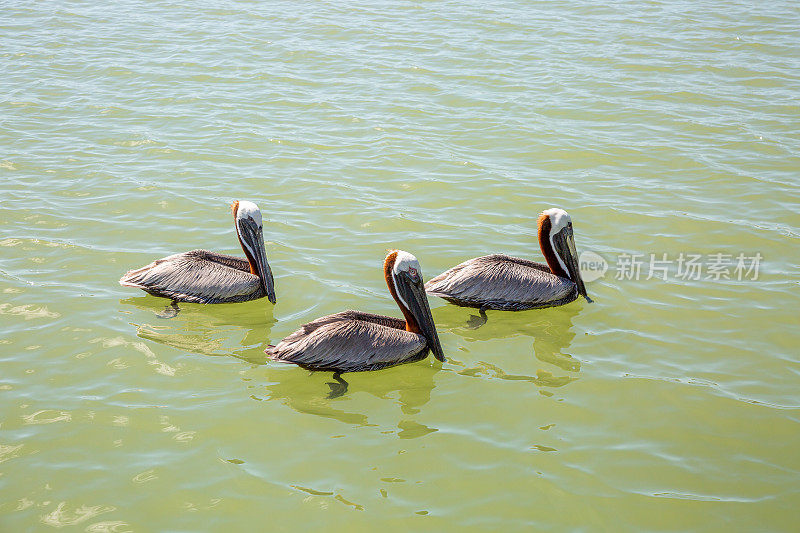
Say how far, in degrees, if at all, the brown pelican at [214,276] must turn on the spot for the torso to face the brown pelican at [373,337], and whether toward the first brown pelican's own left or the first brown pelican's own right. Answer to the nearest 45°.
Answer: approximately 45° to the first brown pelican's own right

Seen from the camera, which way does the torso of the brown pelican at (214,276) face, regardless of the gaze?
to the viewer's right

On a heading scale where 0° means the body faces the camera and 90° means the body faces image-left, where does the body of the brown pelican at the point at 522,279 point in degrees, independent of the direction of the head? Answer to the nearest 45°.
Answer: approximately 270°

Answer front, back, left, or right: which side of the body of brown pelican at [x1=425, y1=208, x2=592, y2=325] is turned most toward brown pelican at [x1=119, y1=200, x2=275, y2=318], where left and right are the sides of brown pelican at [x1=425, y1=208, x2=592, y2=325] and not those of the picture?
back

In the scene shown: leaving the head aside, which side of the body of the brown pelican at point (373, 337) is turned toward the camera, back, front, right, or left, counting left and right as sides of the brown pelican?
right
